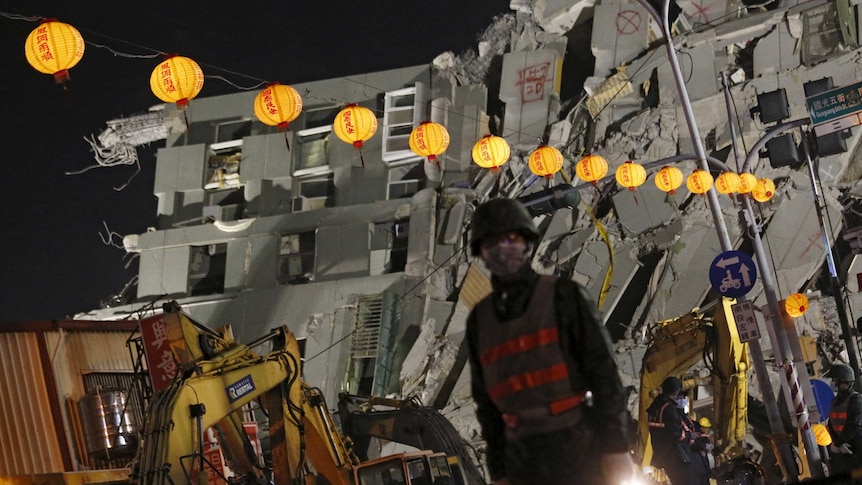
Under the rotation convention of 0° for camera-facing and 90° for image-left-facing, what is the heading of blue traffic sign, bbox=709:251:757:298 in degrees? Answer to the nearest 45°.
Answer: approximately 0°

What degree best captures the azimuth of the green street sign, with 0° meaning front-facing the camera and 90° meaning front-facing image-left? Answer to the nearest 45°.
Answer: approximately 0°

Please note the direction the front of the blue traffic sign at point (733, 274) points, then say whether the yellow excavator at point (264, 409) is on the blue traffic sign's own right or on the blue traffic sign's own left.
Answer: on the blue traffic sign's own right

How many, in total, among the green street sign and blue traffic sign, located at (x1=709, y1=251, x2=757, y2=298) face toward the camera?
2

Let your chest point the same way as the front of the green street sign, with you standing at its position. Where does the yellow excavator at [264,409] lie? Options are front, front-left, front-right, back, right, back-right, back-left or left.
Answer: front-right

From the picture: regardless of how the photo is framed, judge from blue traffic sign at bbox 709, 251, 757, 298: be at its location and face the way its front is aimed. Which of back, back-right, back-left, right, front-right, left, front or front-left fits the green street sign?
back-left

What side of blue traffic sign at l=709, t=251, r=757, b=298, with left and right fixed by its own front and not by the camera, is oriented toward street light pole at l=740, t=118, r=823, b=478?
left

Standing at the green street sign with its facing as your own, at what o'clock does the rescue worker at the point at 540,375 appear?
The rescue worker is roughly at 12 o'clock from the green street sign.

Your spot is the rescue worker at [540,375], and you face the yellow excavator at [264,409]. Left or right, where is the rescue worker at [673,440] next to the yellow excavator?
right
